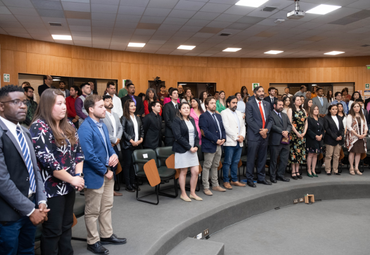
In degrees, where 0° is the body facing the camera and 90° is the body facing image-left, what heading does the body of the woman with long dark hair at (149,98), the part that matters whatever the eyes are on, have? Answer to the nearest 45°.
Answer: approximately 315°

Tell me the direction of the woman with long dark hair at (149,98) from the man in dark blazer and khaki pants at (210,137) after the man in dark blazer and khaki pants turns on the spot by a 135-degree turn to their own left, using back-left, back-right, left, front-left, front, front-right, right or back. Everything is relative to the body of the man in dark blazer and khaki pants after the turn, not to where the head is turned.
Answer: front-left

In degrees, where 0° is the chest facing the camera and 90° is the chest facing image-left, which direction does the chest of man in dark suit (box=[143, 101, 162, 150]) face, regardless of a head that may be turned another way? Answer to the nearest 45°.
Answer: approximately 315°

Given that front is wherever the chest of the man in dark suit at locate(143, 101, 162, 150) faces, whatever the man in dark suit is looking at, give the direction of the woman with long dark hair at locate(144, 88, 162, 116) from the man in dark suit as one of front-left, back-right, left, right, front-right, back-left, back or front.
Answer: back-left

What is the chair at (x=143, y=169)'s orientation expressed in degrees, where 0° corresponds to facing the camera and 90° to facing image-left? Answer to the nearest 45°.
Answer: approximately 315°

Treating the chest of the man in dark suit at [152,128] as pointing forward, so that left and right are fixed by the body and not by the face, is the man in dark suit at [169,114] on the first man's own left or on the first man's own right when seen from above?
on the first man's own left
